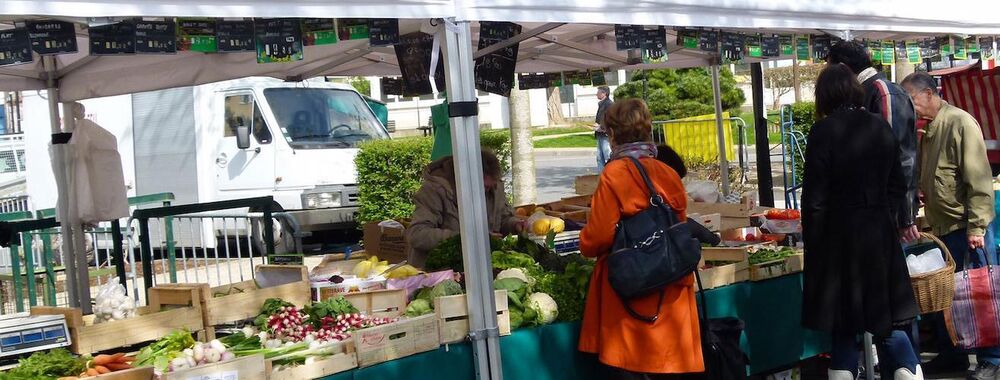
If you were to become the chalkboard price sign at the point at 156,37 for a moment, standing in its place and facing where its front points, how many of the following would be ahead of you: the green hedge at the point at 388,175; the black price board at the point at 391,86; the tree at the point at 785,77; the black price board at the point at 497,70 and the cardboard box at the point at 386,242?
0

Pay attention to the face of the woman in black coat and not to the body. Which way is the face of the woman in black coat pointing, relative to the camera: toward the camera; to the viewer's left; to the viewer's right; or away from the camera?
away from the camera

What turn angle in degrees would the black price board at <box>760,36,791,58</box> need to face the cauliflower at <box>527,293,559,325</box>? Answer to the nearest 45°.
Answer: approximately 45° to its right

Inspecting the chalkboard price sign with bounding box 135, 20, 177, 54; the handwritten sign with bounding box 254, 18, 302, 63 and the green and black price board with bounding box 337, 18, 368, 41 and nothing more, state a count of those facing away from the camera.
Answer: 0

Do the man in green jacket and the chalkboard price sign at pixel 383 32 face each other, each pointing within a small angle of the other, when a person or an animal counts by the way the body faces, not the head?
no

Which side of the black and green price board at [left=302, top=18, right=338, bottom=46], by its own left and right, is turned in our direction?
front

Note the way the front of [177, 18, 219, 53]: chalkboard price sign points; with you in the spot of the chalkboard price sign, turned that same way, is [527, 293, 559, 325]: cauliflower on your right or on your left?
on your left

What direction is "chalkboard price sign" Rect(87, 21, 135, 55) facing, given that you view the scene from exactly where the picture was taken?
facing the viewer

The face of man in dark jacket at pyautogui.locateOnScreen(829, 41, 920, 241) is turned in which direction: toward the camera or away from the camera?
away from the camera

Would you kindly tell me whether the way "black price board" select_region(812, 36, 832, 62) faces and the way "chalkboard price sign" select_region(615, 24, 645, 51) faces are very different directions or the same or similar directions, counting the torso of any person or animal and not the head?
same or similar directions

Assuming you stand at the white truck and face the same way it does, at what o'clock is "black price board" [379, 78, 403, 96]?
The black price board is roughly at 1 o'clock from the white truck.

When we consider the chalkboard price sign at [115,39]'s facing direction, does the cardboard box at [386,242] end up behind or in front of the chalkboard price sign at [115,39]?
behind

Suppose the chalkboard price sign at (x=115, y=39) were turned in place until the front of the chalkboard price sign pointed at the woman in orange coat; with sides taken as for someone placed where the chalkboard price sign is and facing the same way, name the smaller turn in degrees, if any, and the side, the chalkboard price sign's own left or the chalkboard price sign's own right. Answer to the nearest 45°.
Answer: approximately 90° to the chalkboard price sign's own left

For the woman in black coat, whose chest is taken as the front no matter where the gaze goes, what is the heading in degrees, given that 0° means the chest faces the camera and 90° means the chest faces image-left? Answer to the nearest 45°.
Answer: approximately 180°

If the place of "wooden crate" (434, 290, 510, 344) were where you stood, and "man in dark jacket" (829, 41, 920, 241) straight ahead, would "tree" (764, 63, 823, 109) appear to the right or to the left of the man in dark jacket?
left

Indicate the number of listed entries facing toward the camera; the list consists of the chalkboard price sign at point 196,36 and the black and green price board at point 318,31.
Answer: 2

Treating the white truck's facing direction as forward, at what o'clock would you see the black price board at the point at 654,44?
The black price board is roughly at 1 o'clock from the white truck.
